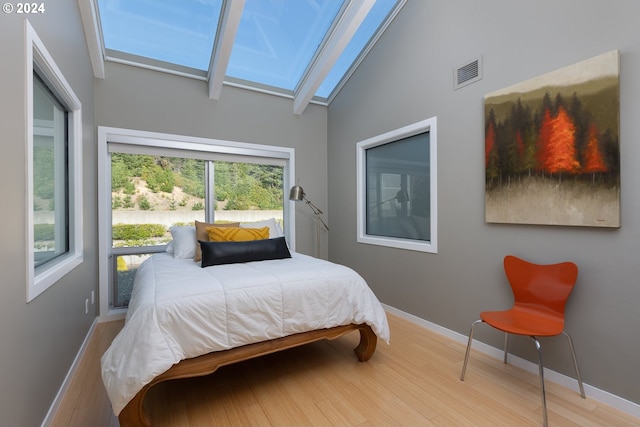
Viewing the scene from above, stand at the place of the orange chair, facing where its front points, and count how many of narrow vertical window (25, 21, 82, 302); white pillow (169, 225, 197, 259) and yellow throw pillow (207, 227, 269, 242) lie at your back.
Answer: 0

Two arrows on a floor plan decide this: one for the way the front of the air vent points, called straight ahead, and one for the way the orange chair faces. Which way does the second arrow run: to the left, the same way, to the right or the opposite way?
the same way

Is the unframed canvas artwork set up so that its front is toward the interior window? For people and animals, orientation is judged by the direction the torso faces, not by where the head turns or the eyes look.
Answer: no

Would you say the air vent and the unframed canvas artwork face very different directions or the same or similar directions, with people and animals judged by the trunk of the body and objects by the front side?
same or similar directions

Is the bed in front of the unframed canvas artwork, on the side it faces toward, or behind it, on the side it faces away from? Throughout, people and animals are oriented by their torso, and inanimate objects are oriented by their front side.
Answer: in front

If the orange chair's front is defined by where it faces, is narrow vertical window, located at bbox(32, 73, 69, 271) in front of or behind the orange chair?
in front

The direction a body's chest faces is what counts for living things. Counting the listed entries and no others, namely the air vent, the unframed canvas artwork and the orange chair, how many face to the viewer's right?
0

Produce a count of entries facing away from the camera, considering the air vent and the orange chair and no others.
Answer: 0

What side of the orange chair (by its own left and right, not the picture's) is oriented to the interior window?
right

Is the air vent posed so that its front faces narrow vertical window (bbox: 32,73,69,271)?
yes

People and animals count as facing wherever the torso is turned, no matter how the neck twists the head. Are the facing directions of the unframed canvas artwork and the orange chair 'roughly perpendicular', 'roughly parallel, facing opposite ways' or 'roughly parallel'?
roughly parallel

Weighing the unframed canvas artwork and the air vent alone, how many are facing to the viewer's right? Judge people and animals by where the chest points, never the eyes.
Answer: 0

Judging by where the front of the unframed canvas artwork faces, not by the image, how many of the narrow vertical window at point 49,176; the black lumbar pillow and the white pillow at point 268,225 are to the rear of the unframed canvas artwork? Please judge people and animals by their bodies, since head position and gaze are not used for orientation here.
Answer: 0
